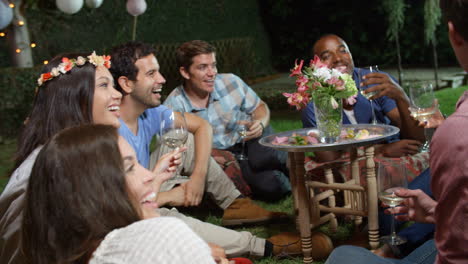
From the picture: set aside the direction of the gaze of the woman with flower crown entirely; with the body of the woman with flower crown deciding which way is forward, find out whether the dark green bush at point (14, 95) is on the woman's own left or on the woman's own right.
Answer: on the woman's own left

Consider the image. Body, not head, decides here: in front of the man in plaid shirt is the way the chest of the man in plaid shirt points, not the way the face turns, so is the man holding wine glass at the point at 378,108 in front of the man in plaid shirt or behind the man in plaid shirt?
in front

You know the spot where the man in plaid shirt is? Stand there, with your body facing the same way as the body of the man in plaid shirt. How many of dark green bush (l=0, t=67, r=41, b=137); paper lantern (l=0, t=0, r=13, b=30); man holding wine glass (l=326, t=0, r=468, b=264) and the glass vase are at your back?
2

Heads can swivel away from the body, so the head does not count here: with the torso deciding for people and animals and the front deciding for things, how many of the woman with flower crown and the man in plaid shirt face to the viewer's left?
0

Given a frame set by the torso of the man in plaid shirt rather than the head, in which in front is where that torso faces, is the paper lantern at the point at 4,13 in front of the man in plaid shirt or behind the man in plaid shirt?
behind

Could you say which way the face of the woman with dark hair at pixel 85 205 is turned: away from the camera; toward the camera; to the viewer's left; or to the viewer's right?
to the viewer's right

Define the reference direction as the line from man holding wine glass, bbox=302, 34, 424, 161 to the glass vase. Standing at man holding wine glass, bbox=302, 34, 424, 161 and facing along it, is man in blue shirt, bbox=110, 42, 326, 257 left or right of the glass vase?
right

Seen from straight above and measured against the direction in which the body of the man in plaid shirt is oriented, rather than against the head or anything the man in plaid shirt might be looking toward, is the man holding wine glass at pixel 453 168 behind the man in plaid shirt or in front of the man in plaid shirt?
in front
